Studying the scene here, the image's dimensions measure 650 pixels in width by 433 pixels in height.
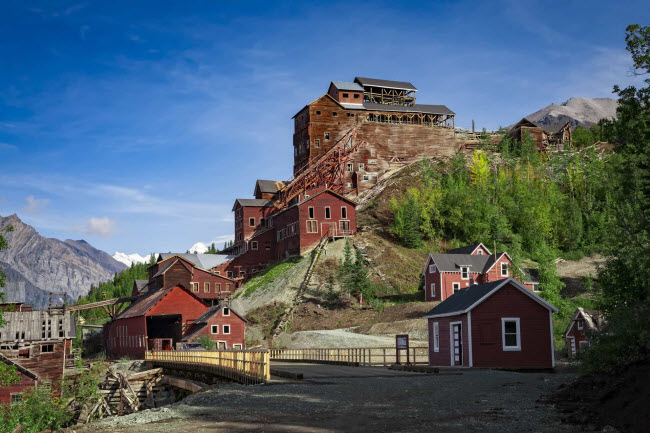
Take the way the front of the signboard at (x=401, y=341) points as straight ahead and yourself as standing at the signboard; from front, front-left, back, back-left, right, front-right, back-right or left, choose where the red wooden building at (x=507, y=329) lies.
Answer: front-left

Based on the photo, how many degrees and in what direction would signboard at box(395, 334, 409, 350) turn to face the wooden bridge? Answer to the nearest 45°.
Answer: approximately 45° to its right

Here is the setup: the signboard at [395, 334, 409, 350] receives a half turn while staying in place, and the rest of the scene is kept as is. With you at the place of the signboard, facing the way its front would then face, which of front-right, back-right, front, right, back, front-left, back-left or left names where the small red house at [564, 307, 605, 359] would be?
front-right

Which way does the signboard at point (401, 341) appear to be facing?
toward the camera
